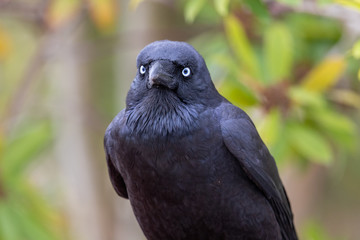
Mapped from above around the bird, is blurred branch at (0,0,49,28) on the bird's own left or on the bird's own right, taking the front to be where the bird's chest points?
on the bird's own right

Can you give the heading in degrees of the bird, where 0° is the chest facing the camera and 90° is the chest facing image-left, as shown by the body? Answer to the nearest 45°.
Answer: approximately 45°
